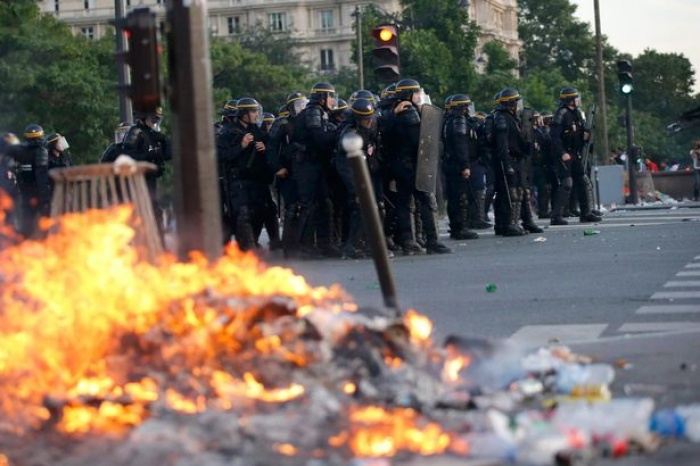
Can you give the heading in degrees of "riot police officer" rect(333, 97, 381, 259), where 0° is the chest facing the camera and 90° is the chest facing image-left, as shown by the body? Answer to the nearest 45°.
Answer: approximately 315°

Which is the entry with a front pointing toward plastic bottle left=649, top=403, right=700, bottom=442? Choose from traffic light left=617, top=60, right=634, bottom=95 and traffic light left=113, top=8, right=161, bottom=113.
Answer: traffic light left=617, top=60, right=634, bottom=95

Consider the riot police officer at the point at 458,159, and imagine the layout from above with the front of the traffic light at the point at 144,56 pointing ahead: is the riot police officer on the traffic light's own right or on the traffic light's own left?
on the traffic light's own right

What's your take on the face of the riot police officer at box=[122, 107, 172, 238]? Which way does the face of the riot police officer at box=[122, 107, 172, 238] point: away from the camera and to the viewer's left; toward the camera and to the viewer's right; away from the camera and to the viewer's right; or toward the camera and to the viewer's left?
toward the camera and to the viewer's right

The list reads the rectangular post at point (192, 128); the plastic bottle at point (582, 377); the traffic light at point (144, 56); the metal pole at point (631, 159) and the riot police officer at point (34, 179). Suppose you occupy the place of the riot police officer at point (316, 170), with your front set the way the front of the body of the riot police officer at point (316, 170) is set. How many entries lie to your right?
3
